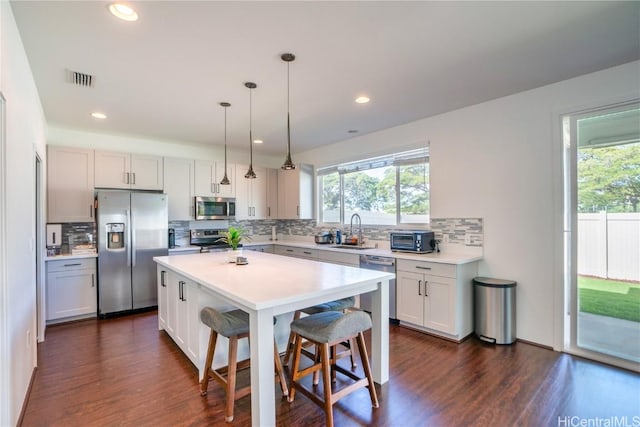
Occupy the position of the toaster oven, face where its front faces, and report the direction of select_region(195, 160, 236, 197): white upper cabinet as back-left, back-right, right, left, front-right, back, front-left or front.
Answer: front-right

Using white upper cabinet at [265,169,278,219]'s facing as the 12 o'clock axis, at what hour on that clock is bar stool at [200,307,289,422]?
The bar stool is roughly at 12 o'clock from the white upper cabinet.

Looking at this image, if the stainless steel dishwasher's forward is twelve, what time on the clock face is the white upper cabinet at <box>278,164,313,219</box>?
The white upper cabinet is roughly at 3 o'clock from the stainless steel dishwasher.

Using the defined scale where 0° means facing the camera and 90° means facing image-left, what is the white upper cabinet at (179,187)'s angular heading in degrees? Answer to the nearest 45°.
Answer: approximately 0°

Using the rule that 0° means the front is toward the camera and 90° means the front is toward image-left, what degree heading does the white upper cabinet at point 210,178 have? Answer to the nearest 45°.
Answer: approximately 0°

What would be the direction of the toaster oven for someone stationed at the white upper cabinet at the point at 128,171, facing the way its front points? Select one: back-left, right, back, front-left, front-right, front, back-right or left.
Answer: front-left

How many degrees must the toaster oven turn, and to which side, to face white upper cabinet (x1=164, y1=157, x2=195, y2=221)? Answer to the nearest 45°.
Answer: approximately 45° to its right
